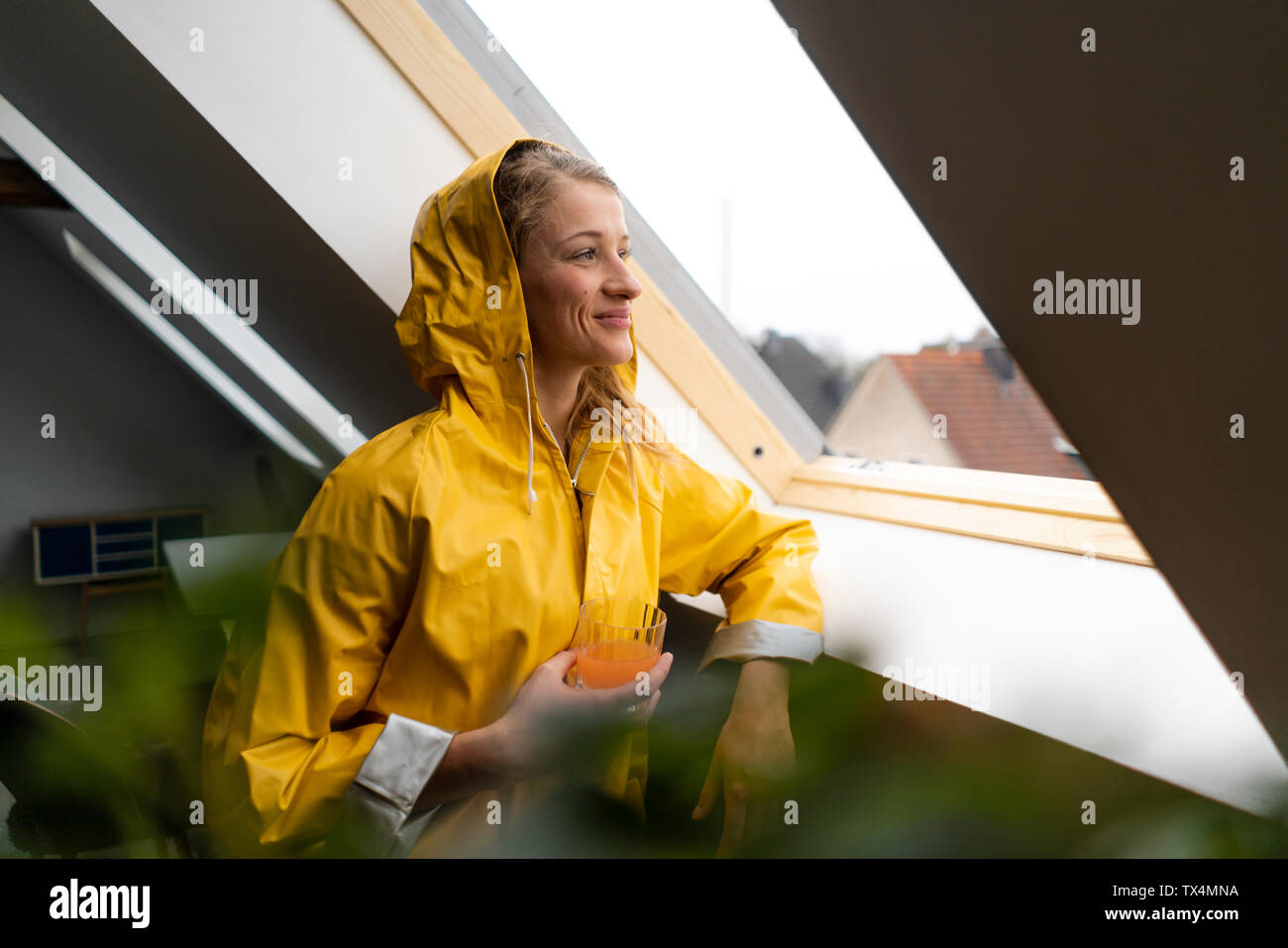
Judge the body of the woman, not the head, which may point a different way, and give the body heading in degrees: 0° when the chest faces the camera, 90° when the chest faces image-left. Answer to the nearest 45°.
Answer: approximately 315°

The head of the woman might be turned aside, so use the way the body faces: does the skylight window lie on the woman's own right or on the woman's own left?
on the woman's own left
